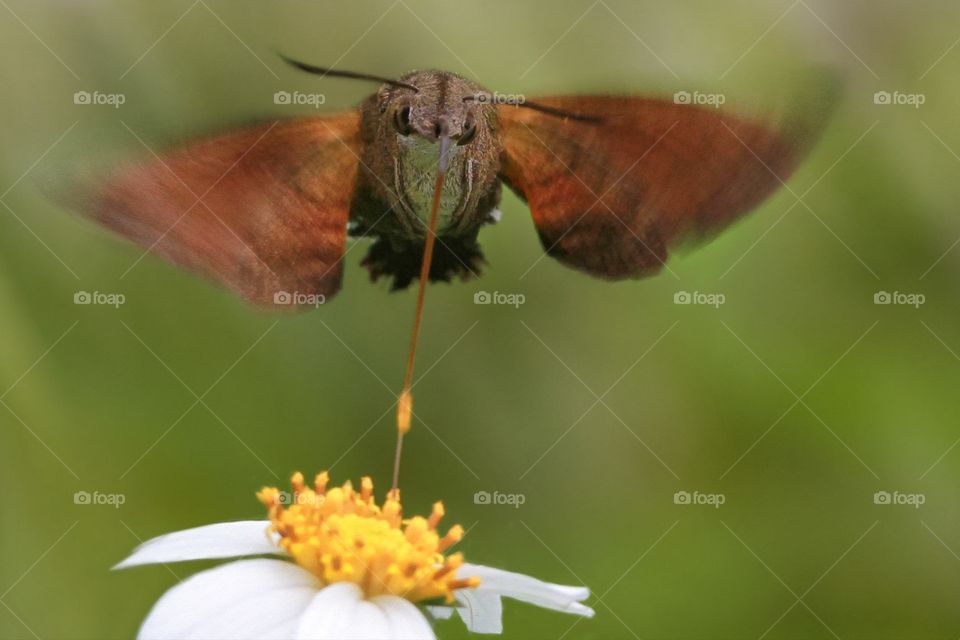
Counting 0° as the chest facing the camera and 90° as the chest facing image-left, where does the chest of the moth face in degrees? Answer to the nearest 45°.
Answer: approximately 0°
